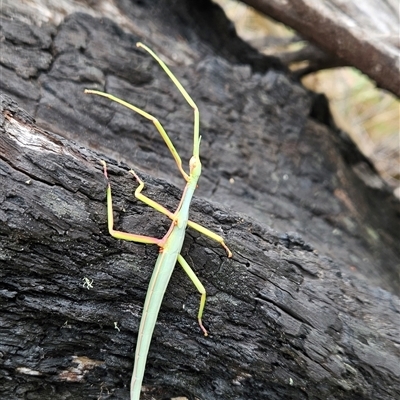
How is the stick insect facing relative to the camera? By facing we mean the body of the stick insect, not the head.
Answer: away from the camera
